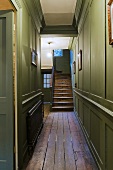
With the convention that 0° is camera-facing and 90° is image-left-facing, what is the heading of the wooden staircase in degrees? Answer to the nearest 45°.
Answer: approximately 0°
